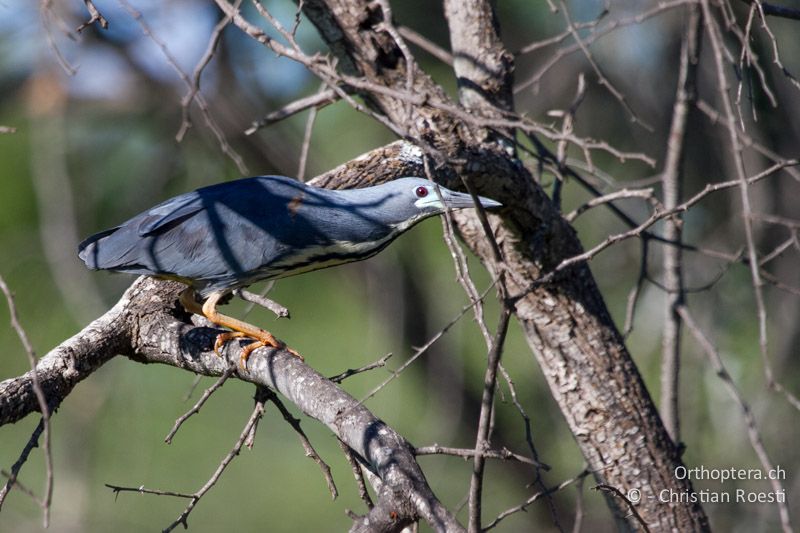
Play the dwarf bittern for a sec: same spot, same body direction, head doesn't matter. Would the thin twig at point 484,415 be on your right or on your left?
on your right

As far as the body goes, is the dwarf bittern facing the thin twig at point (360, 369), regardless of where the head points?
yes

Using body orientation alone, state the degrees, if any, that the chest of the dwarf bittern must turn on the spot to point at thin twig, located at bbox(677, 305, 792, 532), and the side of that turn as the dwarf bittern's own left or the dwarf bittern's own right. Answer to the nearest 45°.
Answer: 0° — it already faces it

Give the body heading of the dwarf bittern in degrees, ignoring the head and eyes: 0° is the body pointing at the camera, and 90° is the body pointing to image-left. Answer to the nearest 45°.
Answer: approximately 270°

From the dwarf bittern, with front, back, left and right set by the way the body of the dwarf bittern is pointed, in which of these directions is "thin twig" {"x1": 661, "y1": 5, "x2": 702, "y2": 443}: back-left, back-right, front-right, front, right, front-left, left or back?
front
